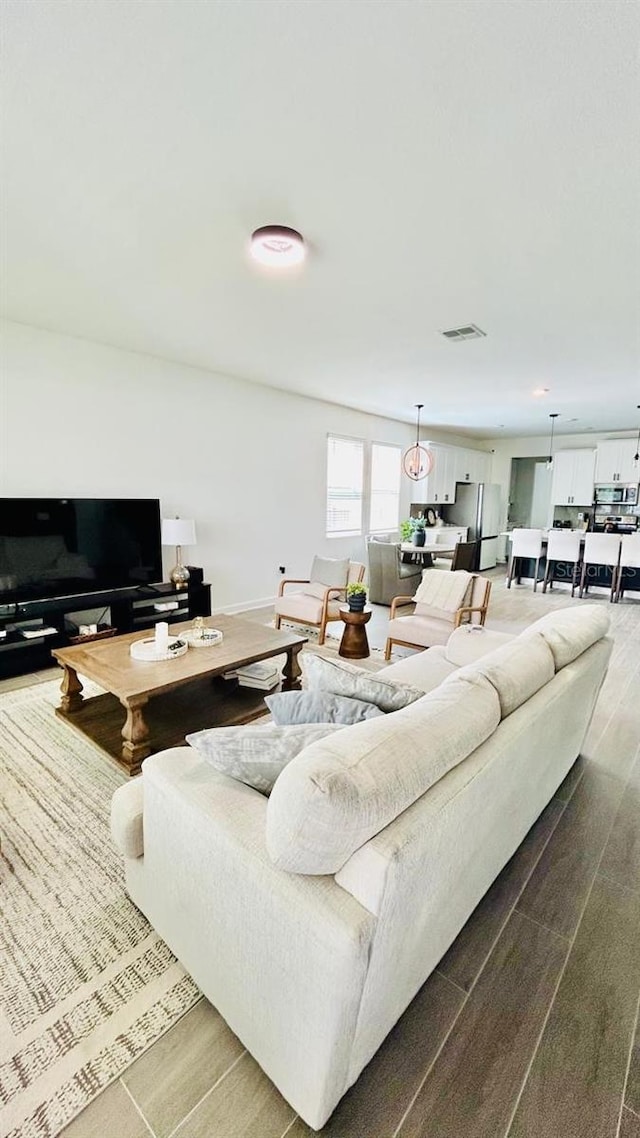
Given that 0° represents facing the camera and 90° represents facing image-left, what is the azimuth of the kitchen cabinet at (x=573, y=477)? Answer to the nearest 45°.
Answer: approximately 0°

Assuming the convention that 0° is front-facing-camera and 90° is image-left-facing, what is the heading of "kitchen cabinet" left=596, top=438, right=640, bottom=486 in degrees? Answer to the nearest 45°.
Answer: approximately 0°

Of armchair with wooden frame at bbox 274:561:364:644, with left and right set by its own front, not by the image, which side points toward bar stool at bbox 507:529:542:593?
back

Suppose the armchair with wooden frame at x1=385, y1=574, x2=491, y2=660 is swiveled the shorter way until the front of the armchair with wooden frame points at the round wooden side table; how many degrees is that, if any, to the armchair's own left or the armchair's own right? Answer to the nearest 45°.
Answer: approximately 45° to the armchair's own right

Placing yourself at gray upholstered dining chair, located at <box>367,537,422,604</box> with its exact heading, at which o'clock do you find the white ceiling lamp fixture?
The white ceiling lamp fixture is roughly at 5 o'clock from the gray upholstered dining chair.

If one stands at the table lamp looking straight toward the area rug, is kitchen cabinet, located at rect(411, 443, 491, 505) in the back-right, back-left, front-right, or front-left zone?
back-left

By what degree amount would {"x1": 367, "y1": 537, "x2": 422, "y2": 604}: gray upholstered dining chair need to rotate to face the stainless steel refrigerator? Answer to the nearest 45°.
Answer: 0° — it already faces it

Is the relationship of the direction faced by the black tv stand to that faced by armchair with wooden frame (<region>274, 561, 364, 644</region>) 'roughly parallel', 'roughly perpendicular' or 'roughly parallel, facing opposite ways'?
roughly perpendicular

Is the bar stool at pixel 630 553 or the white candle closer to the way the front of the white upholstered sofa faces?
the white candle

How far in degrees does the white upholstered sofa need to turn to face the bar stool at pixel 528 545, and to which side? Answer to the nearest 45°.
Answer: approximately 45° to its right

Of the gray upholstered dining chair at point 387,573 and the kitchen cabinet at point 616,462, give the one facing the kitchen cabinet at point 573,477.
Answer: the gray upholstered dining chair
